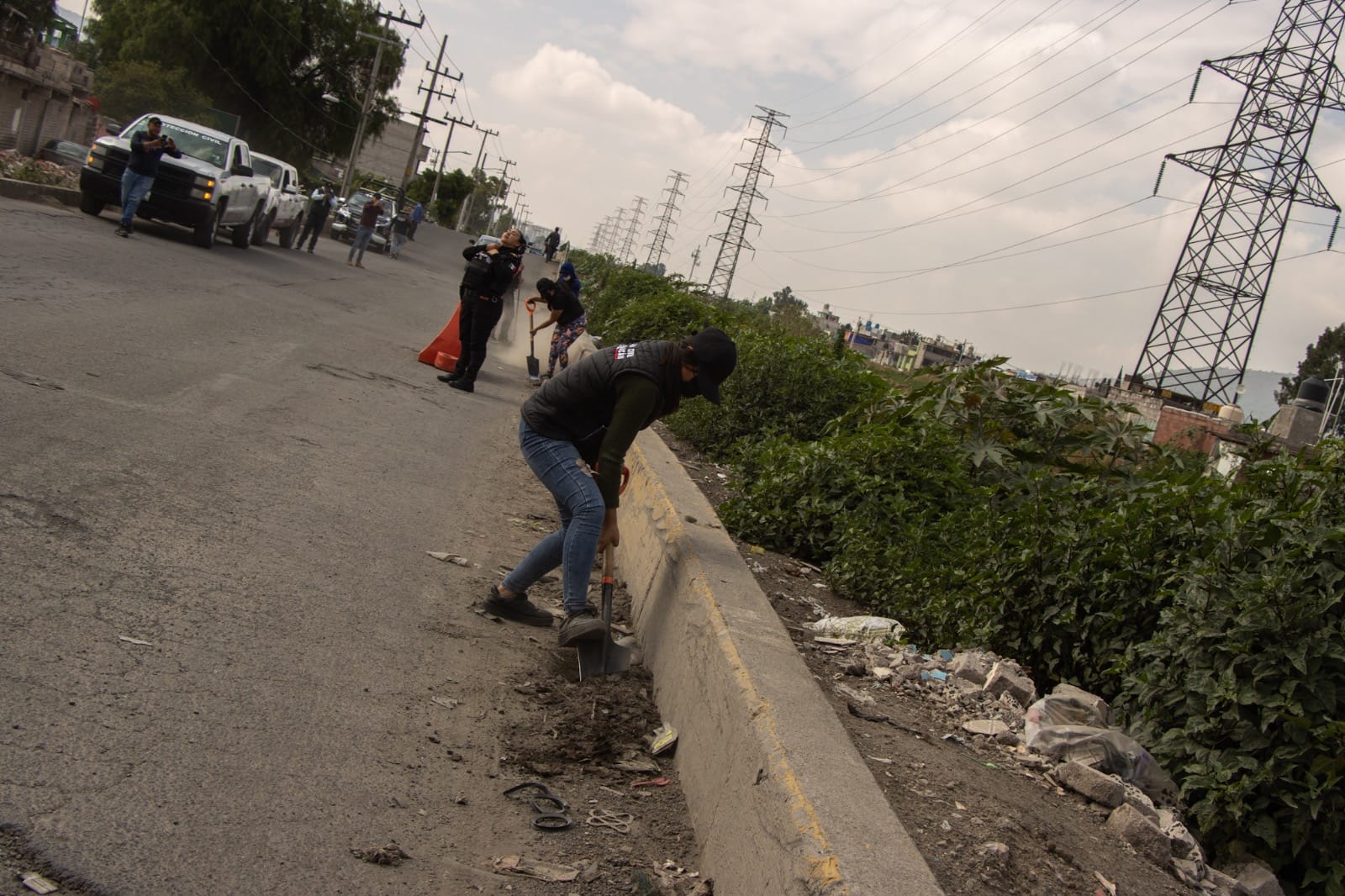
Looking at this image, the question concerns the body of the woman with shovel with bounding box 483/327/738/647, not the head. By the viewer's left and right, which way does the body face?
facing to the right of the viewer

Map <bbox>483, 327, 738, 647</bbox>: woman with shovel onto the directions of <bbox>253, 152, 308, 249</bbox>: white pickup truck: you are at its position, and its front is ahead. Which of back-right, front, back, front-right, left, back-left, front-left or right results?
front-left

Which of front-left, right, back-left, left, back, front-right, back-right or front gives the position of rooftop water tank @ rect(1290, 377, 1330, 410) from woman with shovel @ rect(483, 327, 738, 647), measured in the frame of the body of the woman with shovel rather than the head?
front-left

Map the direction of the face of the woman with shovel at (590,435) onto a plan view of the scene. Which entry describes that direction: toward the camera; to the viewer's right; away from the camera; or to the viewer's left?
to the viewer's right

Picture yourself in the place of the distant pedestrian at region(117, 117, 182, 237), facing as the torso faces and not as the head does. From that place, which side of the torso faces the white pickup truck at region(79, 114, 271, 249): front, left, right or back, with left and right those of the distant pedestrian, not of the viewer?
back

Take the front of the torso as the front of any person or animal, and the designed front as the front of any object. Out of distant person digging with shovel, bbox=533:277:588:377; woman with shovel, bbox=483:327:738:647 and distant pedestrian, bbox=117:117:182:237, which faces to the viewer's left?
distant person digging with shovel, bbox=533:277:588:377

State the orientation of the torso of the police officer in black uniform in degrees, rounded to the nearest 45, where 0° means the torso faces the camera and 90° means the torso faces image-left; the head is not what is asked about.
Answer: approximately 45°

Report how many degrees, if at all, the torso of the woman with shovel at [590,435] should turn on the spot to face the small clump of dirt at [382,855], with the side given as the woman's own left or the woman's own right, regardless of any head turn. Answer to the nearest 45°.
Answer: approximately 90° to the woman's own right

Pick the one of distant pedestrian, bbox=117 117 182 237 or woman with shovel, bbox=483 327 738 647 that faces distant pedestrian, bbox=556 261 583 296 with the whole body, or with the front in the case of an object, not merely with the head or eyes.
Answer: distant pedestrian, bbox=117 117 182 237

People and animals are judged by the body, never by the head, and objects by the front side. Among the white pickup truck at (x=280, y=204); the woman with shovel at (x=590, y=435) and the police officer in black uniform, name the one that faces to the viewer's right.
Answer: the woman with shovel

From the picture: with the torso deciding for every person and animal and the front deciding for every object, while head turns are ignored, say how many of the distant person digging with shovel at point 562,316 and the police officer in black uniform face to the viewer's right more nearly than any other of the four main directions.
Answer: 0

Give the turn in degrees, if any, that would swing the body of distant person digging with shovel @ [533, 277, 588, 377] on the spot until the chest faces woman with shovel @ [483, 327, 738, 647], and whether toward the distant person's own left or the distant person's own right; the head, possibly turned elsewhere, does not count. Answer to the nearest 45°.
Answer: approximately 90° to the distant person's own left

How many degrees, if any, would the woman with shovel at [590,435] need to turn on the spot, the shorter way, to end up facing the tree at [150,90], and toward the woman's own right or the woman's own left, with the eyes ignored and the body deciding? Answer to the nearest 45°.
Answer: approximately 135° to the woman's own left

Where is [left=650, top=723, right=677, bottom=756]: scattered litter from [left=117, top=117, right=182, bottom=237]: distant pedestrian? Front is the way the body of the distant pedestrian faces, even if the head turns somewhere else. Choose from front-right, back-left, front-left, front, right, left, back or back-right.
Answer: front-right

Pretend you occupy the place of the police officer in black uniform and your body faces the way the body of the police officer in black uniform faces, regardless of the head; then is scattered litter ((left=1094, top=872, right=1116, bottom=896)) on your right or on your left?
on your left
